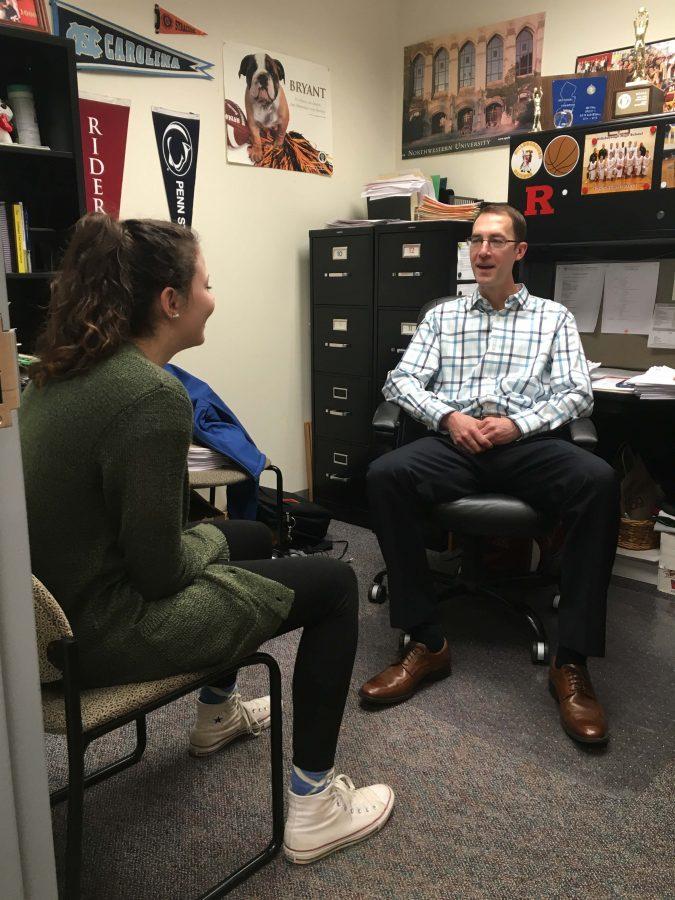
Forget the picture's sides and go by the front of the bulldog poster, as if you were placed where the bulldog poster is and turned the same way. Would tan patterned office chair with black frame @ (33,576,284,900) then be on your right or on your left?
on your right

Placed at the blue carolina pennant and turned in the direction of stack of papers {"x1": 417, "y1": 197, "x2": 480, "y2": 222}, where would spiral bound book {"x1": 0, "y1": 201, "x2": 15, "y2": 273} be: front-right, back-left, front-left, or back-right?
back-right

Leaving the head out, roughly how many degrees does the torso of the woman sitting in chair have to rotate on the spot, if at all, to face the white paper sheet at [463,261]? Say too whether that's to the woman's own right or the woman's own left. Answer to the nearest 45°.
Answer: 0° — they already face it

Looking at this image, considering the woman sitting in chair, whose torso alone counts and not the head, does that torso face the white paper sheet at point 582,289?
yes

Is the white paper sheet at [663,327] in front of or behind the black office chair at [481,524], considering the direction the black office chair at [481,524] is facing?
behind

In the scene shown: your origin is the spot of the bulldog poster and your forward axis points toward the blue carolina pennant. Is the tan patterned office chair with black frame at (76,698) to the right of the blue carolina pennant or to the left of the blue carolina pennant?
left

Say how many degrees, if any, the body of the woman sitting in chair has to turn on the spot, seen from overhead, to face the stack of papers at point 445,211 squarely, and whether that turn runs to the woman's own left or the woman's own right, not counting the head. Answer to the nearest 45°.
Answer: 0° — they already face it

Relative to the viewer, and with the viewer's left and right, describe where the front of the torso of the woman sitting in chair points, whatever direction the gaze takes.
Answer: facing away from the viewer and to the right of the viewer

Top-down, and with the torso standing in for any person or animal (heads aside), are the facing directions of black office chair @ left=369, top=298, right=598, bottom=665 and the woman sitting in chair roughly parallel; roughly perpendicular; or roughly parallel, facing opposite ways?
roughly parallel, facing opposite ways

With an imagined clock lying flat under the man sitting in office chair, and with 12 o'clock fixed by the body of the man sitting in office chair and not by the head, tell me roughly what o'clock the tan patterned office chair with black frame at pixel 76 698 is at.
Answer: The tan patterned office chair with black frame is roughly at 1 o'clock from the man sitting in office chair.

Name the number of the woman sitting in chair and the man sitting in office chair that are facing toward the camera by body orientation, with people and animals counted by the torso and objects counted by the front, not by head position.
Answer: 1

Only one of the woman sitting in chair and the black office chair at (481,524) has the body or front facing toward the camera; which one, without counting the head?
the black office chair

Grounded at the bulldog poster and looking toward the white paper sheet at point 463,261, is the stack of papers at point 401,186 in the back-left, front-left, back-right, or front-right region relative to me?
front-left

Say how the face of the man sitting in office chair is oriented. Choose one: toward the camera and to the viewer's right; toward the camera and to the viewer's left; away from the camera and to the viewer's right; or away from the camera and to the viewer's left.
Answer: toward the camera and to the viewer's left

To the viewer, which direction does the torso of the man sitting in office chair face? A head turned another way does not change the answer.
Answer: toward the camera
